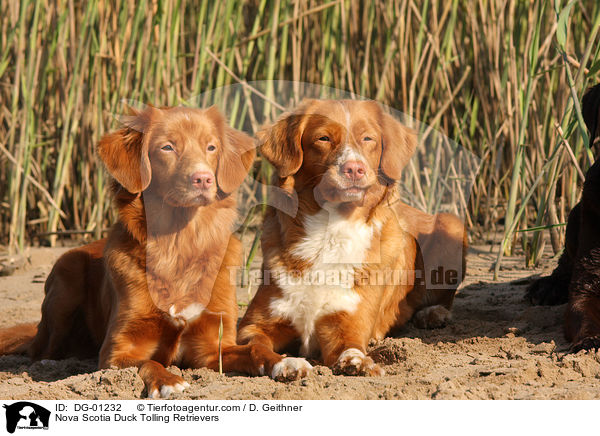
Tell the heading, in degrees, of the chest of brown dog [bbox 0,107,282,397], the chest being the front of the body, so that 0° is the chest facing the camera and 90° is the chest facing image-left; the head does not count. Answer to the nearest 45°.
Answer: approximately 315°

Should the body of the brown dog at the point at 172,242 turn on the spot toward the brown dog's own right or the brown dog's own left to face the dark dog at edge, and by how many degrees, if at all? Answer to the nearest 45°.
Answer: approximately 45° to the brown dog's own left

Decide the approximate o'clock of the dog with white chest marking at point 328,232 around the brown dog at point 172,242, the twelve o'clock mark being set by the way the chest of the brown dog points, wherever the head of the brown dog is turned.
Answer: The dog with white chest marking is roughly at 10 o'clock from the brown dog.
